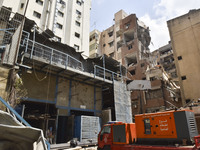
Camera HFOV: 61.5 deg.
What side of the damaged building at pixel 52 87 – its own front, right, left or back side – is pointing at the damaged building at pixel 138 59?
left

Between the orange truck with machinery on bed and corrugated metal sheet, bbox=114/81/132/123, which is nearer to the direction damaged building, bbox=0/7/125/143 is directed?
the orange truck with machinery on bed

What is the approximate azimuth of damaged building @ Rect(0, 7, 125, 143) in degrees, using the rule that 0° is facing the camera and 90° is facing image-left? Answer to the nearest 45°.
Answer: approximately 315°

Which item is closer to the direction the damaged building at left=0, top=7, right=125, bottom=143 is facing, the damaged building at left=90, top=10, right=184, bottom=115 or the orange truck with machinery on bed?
the orange truck with machinery on bed

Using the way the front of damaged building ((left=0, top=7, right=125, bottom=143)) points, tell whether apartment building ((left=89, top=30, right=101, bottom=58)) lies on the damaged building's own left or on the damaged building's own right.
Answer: on the damaged building's own left
